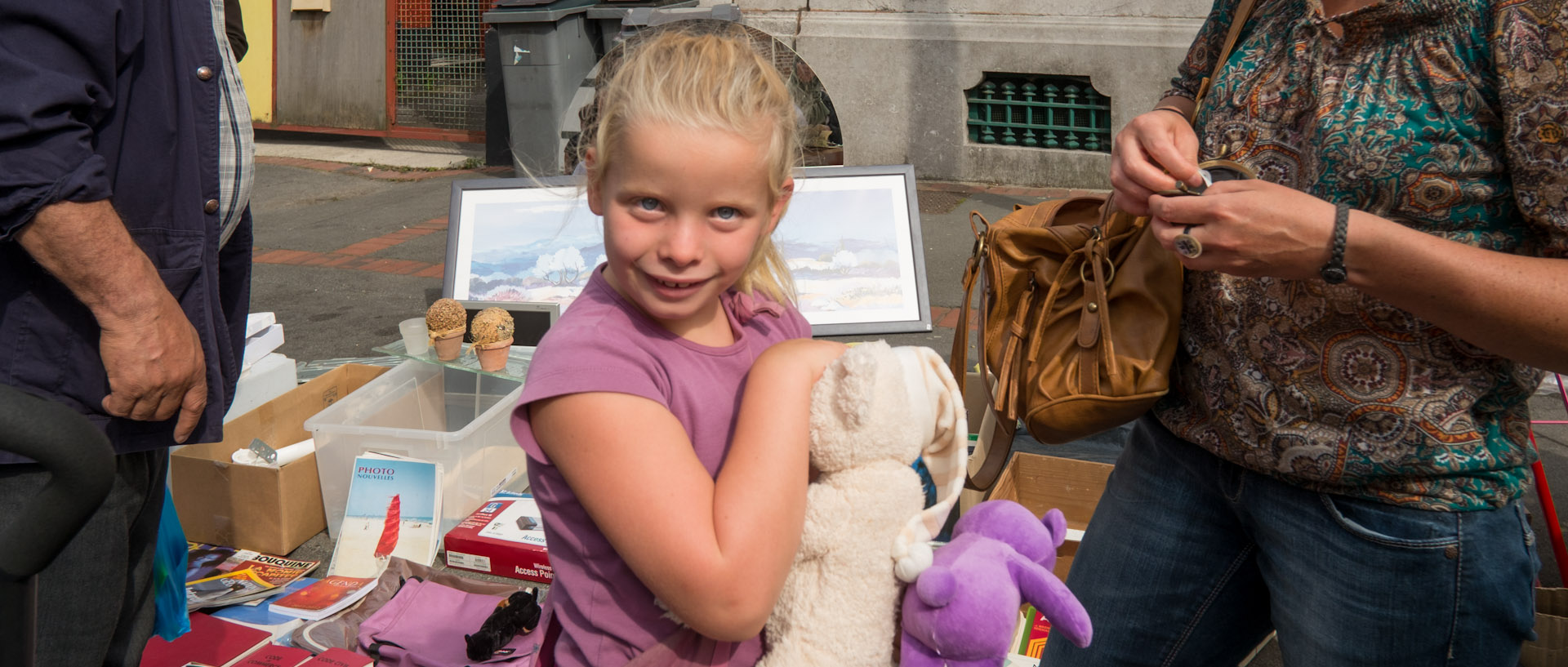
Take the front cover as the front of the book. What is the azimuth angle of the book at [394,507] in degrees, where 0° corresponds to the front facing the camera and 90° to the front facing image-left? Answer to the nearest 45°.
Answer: approximately 0°

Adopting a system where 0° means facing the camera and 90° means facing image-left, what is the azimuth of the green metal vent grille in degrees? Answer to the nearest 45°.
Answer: approximately 0°

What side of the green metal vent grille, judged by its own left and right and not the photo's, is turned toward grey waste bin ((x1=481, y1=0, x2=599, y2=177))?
right

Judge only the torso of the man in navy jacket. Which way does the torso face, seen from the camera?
to the viewer's right
